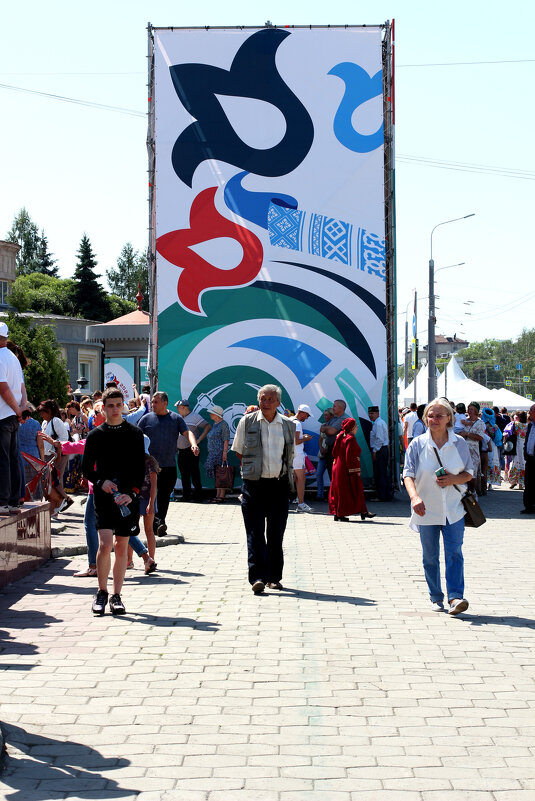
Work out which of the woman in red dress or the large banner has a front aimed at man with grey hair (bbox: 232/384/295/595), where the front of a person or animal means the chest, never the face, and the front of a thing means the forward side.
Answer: the large banner

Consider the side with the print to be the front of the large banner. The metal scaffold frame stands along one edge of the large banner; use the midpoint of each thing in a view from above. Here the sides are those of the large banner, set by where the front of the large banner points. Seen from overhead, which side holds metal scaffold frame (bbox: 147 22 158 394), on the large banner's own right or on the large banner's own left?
on the large banner's own right

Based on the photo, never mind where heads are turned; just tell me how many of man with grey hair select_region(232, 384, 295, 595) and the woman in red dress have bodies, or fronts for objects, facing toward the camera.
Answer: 1

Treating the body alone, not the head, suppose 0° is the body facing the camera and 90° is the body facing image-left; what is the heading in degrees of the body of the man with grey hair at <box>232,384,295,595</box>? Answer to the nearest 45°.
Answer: approximately 0°

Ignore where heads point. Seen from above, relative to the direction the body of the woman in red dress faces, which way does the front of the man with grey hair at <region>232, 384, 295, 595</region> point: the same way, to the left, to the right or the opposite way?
to the right

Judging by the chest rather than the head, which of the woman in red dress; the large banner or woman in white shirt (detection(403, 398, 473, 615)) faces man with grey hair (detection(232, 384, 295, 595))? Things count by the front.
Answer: the large banner

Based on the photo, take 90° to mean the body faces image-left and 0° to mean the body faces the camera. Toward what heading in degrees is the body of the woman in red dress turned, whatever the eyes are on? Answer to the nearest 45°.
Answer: approximately 270°

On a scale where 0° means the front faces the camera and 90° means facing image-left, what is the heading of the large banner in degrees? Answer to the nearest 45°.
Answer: approximately 0°

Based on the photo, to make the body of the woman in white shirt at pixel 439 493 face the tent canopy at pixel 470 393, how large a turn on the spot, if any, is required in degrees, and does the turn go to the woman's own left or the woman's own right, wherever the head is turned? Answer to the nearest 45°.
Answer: approximately 180°

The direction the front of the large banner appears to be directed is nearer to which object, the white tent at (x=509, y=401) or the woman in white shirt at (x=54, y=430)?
the woman in white shirt

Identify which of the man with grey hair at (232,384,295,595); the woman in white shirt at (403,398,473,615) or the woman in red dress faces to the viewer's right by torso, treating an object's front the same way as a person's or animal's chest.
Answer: the woman in red dress
